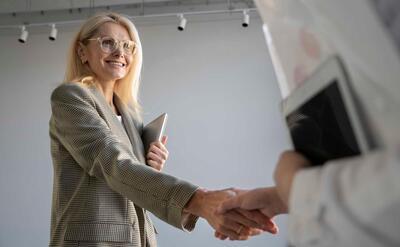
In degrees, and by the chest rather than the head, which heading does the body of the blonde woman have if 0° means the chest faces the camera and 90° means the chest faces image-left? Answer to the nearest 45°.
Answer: approximately 315°

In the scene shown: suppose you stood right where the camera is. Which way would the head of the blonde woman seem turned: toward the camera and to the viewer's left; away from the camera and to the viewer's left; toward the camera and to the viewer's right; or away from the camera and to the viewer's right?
toward the camera and to the viewer's right
